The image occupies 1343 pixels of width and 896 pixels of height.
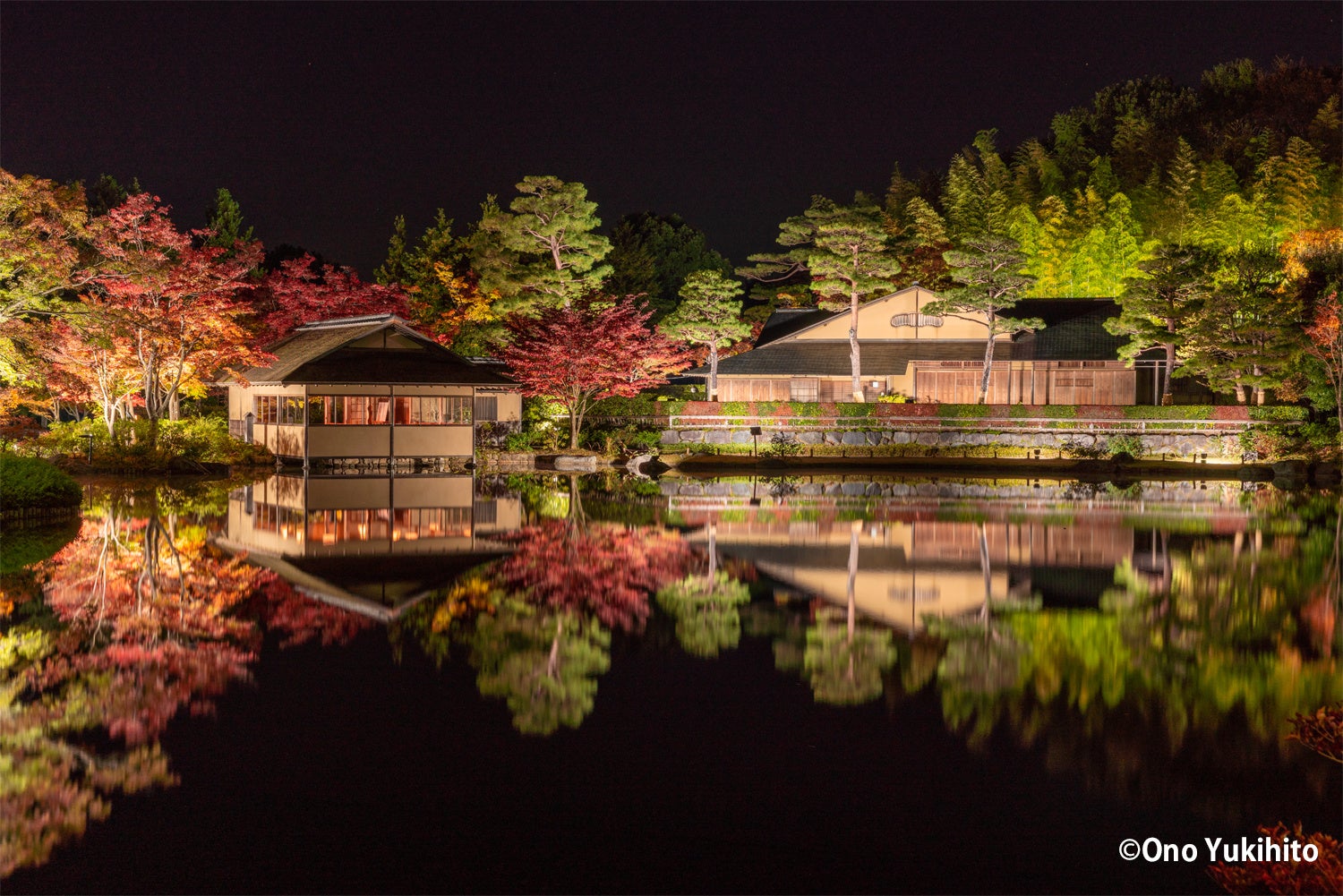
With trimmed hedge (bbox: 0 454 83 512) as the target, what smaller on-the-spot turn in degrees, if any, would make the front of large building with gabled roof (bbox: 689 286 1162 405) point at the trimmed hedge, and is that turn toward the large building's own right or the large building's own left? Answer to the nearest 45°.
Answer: approximately 45° to the large building's own right

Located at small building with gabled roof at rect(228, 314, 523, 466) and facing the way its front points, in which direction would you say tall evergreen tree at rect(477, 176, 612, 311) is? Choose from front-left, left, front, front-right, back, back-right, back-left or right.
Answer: back-left

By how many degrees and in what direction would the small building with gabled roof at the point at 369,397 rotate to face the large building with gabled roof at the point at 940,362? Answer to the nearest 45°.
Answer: approximately 90° to its left

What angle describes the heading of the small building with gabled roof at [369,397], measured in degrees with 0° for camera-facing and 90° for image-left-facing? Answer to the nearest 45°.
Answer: approximately 0°

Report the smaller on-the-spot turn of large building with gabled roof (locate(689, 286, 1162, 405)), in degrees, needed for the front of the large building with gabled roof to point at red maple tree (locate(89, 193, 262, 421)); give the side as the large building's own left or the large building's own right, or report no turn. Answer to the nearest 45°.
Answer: approximately 45° to the large building's own right

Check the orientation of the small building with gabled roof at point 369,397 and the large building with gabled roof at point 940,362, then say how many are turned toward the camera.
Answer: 2

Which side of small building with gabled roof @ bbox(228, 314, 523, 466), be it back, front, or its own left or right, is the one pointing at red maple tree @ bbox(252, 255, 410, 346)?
back

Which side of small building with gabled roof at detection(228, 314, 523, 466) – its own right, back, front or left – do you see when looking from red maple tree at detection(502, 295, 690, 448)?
left

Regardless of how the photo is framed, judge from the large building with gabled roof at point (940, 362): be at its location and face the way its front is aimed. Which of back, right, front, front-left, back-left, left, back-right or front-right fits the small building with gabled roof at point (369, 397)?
front-right

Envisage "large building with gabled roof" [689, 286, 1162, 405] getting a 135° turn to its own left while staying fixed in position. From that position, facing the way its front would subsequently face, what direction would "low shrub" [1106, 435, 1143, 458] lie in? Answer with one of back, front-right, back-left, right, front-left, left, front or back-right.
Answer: right

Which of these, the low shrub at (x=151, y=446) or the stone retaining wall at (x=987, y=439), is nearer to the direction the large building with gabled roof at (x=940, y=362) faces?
the stone retaining wall

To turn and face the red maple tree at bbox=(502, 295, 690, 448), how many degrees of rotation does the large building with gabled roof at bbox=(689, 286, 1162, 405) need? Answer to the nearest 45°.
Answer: approximately 45° to its right
